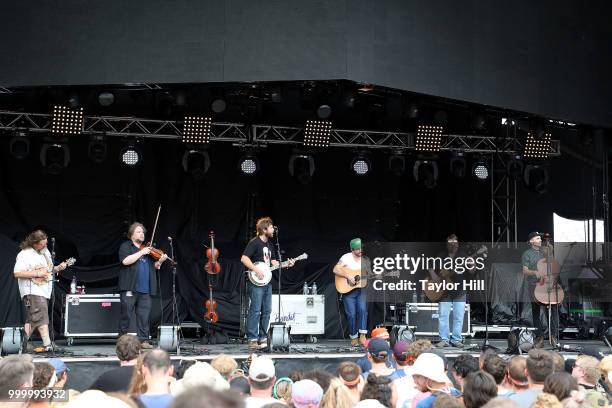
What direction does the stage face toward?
toward the camera

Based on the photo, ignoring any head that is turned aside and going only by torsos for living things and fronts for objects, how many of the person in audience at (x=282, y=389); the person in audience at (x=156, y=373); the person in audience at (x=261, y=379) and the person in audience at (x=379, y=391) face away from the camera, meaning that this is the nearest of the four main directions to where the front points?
4

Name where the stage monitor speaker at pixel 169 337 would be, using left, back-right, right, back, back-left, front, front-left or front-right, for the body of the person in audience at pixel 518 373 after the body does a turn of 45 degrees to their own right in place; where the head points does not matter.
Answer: left

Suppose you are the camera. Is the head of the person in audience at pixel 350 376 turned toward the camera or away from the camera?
away from the camera

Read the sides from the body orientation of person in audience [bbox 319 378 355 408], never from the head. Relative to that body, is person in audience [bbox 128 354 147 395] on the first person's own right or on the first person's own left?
on the first person's own left

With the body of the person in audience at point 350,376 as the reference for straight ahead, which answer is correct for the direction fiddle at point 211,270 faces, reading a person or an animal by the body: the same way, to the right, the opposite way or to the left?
the opposite way

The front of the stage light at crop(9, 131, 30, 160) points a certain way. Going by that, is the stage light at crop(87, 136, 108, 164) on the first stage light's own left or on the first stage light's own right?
on the first stage light's own left

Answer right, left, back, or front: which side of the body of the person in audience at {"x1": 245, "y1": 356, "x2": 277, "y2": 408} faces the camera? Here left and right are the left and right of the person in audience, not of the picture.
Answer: back

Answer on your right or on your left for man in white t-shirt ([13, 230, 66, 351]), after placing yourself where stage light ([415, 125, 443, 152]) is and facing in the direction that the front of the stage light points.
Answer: on your right

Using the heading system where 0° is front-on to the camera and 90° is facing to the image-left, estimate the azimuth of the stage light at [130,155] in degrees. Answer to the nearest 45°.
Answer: approximately 0°

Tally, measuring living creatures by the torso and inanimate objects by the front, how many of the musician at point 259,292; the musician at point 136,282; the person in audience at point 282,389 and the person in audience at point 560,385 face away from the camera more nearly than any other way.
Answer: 2

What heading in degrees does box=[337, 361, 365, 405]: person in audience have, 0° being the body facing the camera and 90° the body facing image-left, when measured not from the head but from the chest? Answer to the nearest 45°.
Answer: approximately 180°

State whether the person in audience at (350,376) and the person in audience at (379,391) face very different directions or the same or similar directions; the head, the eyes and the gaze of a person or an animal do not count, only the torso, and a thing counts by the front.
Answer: same or similar directions

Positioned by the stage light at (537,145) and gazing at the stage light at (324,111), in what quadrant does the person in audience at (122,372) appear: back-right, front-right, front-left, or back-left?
front-left

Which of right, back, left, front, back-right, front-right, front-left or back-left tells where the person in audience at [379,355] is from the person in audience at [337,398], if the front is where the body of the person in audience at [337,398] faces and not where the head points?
front

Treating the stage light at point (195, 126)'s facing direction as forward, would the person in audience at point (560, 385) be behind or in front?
in front

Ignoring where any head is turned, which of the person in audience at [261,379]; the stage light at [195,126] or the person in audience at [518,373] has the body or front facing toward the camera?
the stage light

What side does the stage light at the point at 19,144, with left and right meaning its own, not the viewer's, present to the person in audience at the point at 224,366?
front

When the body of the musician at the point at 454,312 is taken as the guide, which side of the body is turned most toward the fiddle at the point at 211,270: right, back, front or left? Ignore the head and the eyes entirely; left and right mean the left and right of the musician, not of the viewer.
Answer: right
